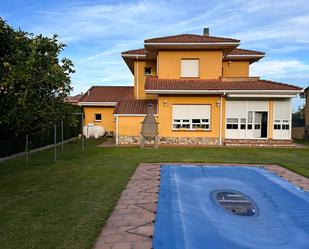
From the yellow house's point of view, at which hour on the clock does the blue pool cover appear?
The blue pool cover is roughly at 12 o'clock from the yellow house.

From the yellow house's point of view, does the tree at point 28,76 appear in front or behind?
in front

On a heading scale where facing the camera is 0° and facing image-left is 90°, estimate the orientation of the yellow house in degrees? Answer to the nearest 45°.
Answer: approximately 0°
